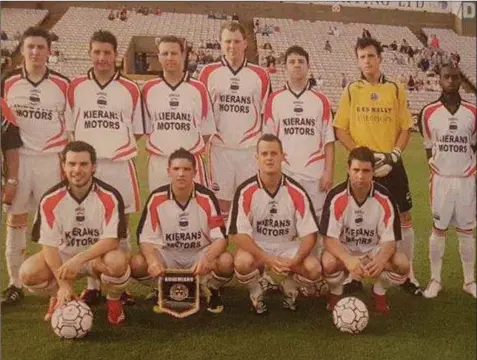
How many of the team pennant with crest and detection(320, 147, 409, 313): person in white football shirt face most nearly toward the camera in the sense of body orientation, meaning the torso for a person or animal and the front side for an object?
2

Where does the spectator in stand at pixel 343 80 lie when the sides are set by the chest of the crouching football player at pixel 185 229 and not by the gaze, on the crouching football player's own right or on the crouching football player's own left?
on the crouching football player's own left

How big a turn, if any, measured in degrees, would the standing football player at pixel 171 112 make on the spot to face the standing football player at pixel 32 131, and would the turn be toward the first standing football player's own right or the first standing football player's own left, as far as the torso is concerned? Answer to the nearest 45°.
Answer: approximately 90° to the first standing football player's own right

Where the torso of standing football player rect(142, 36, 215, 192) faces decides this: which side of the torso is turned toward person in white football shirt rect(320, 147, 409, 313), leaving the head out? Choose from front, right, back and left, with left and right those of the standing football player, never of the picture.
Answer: left

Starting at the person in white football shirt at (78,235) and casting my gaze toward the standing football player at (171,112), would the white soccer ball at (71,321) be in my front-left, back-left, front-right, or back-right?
back-right

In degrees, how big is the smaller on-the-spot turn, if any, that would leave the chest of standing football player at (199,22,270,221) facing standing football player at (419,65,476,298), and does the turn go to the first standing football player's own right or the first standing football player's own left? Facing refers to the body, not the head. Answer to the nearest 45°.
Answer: approximately 90° to the first standing football player's own left

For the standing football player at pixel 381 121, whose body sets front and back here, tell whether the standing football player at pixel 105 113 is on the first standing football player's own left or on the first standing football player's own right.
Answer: on the first standing football player's own right

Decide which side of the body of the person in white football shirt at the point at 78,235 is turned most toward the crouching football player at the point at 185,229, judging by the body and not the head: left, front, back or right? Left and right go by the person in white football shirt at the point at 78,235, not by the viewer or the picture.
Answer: left
